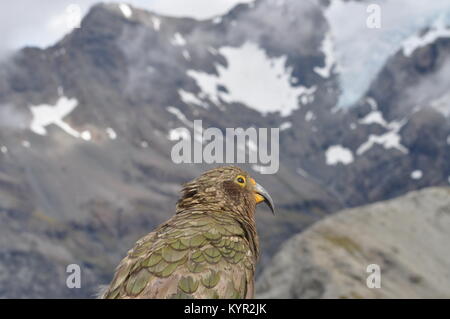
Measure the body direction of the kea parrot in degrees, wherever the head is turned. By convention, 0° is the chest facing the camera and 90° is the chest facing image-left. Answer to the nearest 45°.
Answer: approximately 270°
